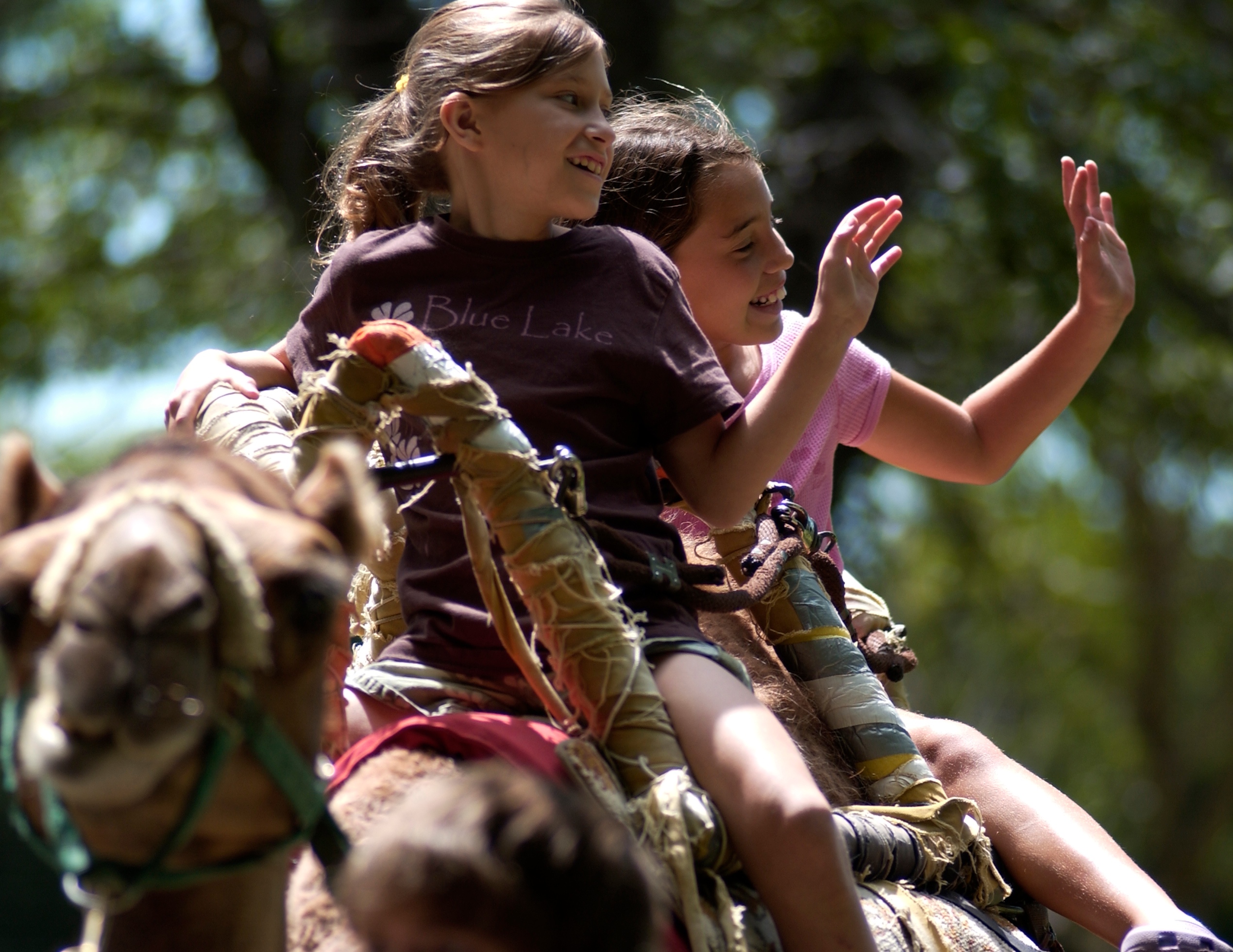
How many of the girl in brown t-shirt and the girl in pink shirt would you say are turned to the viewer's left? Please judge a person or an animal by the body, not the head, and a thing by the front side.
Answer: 0

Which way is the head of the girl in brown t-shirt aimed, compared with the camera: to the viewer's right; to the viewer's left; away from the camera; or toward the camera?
to the viewer's right

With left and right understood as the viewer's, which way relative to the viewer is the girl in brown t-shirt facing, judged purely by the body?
facing the viewer

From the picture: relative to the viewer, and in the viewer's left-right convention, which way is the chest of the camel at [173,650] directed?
facing the viewer and to the left of the viewer
